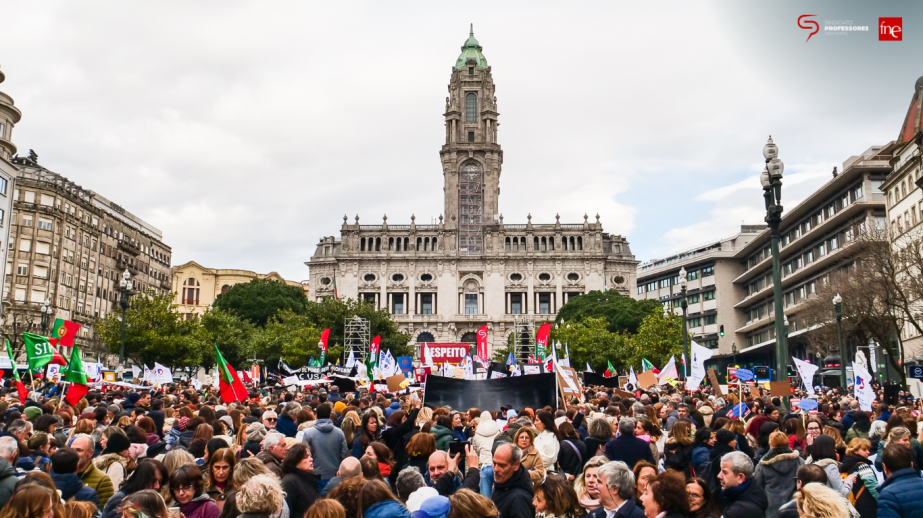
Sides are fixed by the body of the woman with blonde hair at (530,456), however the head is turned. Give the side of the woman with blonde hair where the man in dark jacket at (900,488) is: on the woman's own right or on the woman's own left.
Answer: on the woman's own left

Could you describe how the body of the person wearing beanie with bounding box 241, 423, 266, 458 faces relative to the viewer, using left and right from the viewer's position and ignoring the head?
facing away from the viewer

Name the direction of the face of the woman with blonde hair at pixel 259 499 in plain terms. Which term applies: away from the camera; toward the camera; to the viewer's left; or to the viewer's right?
away from the camera

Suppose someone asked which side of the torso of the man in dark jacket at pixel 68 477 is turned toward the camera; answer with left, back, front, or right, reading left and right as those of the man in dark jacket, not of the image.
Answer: back

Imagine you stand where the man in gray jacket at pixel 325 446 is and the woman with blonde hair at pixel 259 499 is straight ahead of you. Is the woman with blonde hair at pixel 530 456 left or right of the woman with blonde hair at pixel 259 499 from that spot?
left

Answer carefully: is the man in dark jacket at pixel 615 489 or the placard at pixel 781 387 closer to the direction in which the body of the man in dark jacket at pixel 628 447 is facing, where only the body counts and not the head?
the placard

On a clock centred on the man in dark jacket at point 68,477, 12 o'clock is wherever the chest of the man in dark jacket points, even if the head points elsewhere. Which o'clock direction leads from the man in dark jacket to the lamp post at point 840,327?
The lamp post is roughly at 2 o'clock from the man in dark jacket.
